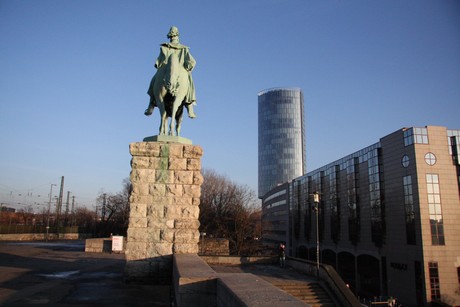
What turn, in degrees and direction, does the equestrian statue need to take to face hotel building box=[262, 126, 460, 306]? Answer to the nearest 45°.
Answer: approximately 135° to its left

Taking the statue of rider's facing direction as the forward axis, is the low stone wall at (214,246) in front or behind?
behind

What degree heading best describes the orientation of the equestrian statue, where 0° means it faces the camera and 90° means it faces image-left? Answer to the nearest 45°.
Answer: approximately 0°

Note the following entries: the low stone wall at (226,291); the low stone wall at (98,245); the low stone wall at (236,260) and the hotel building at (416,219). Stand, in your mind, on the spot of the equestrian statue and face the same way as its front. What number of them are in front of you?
1

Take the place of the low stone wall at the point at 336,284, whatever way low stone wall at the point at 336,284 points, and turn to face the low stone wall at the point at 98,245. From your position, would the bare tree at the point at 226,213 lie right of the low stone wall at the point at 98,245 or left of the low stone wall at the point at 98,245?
right

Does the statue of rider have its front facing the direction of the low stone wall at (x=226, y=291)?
yes
